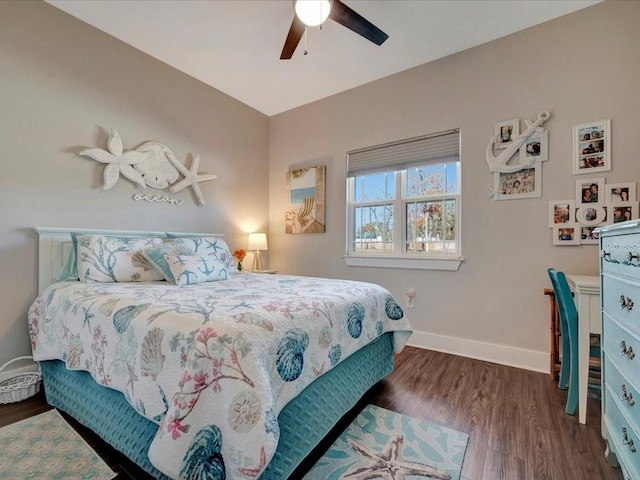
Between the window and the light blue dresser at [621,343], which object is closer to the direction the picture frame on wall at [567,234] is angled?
the light blue dresser

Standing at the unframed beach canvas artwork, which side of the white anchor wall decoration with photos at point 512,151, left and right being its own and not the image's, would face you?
right

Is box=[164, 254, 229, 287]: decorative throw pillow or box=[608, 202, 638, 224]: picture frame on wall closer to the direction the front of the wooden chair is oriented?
the picture frame on wall

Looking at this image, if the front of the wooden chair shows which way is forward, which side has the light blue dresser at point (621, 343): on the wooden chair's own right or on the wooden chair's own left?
on the wooden chair's own right
